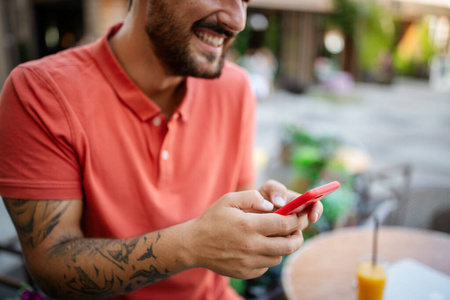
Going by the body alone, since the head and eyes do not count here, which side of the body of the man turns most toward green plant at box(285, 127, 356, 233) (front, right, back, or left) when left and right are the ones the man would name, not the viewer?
left

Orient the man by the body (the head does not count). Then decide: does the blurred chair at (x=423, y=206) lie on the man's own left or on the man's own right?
on the man's own left

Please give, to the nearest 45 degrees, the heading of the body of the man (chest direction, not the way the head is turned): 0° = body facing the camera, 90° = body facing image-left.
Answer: approximately 315°

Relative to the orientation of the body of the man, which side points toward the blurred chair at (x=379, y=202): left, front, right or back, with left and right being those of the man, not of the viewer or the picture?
left

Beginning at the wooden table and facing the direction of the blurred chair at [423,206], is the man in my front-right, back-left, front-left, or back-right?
back-left

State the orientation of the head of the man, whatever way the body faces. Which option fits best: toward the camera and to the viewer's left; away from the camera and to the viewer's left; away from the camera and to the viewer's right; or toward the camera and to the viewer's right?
toward the camera and to the viewer's right
